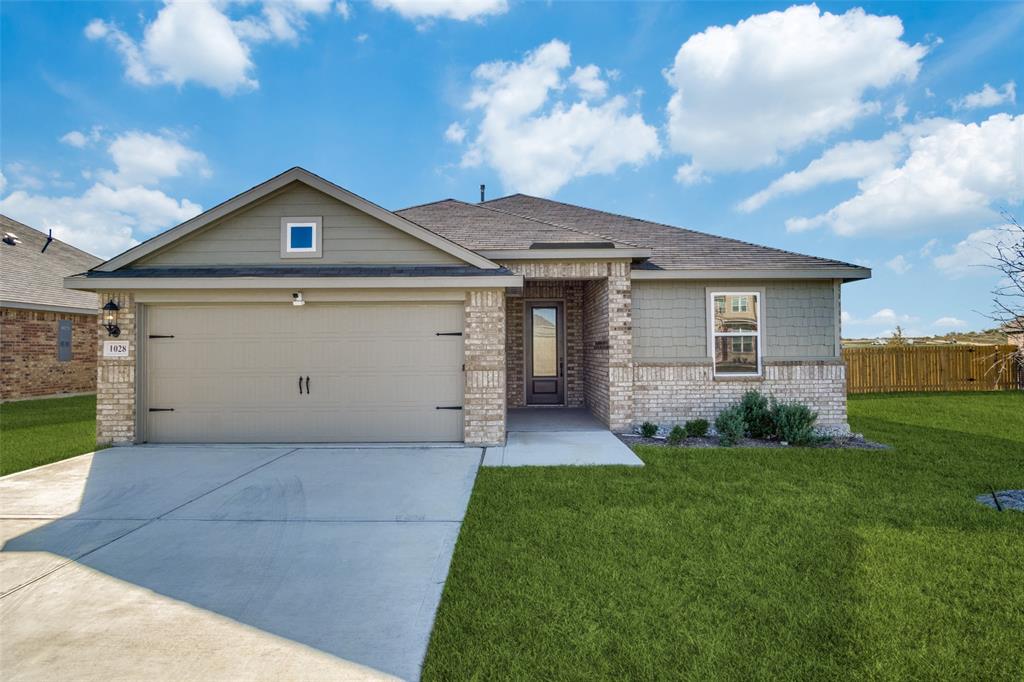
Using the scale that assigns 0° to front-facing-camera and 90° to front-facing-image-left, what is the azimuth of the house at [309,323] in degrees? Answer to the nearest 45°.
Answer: approximately 0°

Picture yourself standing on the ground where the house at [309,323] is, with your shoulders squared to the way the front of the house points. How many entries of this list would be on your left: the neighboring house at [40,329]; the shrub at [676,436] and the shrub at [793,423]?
2

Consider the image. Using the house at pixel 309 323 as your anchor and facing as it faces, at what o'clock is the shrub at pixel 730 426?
The shrub is roughly at 9 o'clock from the house.

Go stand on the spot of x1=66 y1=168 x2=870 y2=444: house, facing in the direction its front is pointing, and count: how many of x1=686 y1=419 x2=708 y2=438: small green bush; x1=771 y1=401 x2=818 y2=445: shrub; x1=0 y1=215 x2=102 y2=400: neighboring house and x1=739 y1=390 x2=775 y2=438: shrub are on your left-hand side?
3

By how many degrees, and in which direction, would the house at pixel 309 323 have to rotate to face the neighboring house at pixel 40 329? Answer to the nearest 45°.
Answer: approximately 135° to its right
